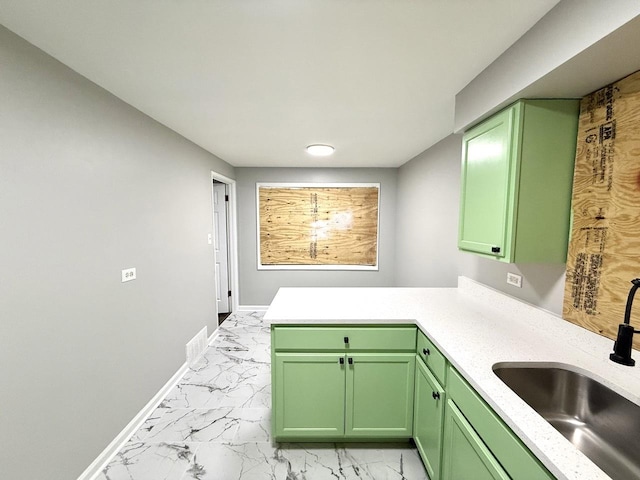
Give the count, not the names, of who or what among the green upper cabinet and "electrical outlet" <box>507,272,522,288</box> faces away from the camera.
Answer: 0

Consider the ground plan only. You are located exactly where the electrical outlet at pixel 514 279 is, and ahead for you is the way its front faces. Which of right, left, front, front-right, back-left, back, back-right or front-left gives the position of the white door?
front-right

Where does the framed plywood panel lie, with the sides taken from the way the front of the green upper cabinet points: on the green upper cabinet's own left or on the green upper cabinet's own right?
on the green upper cabinet's own right

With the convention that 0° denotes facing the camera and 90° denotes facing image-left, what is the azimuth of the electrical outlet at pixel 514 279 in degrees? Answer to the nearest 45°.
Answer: approximately 45°

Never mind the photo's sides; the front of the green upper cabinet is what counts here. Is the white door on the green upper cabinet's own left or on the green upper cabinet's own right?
on the green upper cabinet's own right

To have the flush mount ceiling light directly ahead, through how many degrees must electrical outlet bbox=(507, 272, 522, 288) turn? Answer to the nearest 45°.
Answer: approximately 45° to its right

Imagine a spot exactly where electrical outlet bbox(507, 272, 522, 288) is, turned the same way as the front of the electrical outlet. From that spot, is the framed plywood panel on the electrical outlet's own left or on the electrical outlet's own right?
on the electrical outlet's own right

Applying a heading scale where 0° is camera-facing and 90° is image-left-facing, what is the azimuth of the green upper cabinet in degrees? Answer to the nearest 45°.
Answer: approximately 45°

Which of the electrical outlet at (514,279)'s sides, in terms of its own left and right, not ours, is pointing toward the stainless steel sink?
left

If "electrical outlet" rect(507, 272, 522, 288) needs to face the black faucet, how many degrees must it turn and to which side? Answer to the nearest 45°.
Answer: approximately 90° to its left
